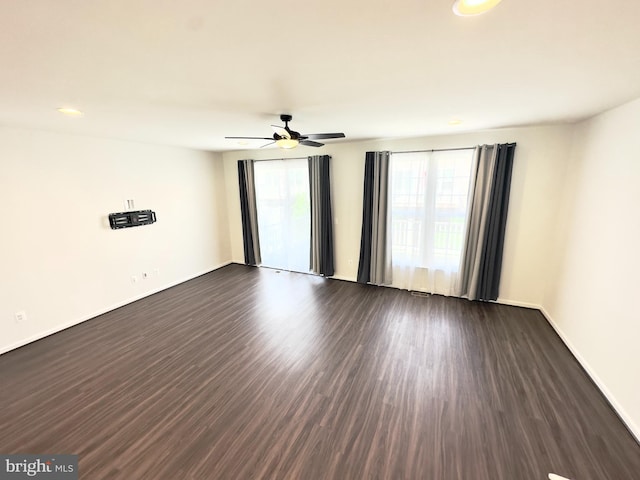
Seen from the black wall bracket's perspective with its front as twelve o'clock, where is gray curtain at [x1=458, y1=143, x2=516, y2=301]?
The gray curtain is roughly at 12 o'clock from the black wall bracket.

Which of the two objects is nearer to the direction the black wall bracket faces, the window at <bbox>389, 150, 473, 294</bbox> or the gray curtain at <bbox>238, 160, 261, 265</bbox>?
the window

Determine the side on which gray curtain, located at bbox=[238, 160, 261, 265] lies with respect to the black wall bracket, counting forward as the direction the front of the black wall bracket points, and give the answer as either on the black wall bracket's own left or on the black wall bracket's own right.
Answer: on the black wall bracket's own left

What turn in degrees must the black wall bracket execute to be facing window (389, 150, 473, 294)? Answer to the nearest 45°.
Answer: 0° — it already faces it

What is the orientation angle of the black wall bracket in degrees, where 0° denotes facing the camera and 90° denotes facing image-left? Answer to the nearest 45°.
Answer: approximately 315°

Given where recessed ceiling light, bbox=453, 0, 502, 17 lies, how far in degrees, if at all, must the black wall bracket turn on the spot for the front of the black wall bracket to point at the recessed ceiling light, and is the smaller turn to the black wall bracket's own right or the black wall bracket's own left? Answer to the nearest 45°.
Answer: approximately 45° to the black wall bracket's own right

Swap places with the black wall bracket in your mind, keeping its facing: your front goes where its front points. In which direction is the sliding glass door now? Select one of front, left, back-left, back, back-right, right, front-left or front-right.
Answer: front-left

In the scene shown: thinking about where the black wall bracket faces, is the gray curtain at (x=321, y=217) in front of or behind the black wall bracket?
in front

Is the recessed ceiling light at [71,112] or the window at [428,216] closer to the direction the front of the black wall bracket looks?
the window

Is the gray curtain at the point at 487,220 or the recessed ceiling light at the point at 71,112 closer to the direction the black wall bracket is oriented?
the gray curtain
